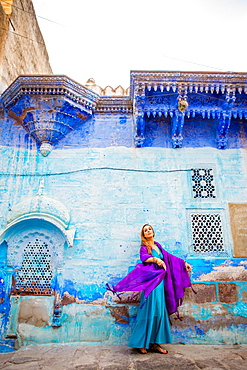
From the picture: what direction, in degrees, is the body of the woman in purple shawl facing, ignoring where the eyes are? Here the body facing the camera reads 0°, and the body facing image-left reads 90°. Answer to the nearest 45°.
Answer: approximately 315°
